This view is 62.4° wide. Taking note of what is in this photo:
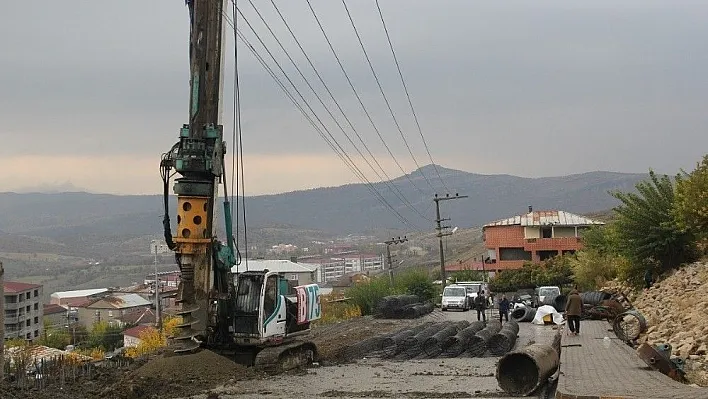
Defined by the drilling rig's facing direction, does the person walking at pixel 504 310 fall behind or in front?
behind

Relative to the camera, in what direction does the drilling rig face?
facing the viewer and to the left of the viewer

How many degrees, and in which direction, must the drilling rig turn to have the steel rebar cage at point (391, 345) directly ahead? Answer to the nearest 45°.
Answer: approximately 180°

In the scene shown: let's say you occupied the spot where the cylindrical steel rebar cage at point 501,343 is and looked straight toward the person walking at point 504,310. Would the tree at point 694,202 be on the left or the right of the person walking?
right

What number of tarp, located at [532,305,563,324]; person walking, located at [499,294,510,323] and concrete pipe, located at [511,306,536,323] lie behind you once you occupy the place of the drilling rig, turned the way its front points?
3

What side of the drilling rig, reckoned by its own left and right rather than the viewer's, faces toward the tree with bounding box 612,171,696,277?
back

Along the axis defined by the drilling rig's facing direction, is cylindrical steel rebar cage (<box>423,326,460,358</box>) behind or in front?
behind

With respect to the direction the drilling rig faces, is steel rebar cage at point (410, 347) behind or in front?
behind

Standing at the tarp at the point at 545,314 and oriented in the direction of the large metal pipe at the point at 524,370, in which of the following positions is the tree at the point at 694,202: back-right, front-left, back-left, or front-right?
front-left

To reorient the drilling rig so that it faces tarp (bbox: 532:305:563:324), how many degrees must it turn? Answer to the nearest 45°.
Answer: approximately 180°

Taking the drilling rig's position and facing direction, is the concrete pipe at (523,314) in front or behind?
behind
